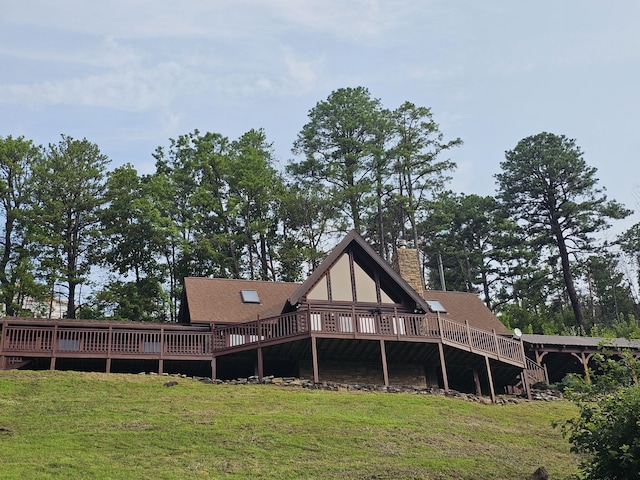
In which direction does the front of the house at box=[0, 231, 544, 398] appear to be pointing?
toward the camera
